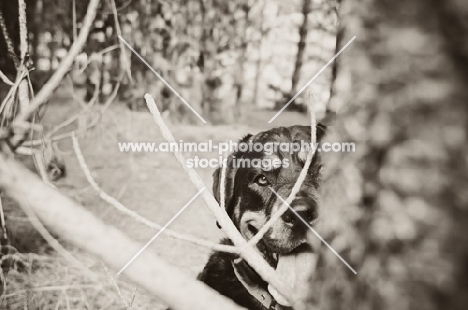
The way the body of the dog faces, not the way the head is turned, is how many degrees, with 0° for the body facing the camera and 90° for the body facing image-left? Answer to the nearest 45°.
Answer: approximately 315°
